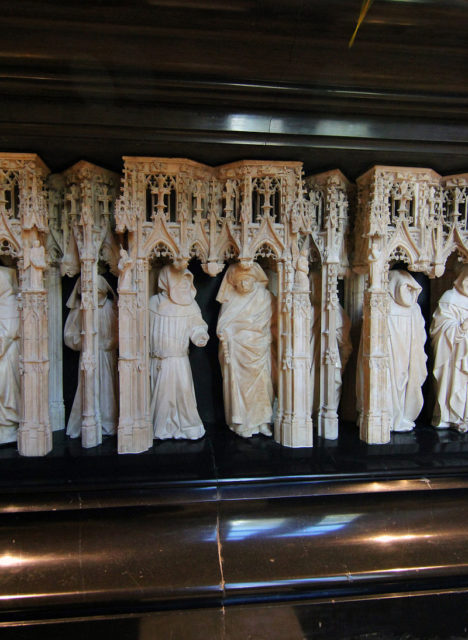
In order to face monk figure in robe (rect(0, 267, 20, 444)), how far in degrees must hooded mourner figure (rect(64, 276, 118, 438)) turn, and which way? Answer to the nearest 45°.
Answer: approximately 45° to its right

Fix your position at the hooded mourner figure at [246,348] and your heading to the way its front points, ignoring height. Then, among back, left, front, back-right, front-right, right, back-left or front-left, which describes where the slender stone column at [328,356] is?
left

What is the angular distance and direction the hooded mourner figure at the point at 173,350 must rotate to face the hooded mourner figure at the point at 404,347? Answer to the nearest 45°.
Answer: approximately 45° to its left

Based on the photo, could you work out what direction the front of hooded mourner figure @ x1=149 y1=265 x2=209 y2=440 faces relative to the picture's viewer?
facing the viewer and to the right of the viewer

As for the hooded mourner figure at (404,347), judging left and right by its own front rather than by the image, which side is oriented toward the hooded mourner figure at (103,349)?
right

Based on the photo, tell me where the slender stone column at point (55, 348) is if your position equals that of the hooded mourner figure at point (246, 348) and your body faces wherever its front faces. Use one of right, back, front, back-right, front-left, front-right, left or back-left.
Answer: right

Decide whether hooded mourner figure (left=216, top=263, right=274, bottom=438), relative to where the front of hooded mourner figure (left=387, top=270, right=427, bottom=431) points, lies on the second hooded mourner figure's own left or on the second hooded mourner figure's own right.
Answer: on the second hooded mourner figure's own right

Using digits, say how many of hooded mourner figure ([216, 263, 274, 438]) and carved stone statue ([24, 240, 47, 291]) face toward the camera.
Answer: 2

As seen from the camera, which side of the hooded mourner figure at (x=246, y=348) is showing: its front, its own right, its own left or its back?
front

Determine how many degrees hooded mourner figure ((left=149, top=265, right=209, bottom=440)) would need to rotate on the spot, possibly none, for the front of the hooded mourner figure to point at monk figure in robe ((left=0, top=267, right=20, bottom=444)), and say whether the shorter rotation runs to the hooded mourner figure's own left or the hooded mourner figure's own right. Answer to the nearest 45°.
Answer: approximately 135° to the hooded mourner figure's own right

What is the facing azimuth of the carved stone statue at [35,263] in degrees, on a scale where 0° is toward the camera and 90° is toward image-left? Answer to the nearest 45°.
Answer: approximately 0°

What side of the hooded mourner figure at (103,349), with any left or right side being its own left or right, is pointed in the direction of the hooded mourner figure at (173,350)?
left

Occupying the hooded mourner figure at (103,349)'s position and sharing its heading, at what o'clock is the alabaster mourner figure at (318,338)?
The alabaster mourner figure is roughly at 8 o'clock from the hooded mourner figure.

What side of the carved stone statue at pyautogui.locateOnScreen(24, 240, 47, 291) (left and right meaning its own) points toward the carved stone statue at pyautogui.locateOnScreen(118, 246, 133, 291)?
left
